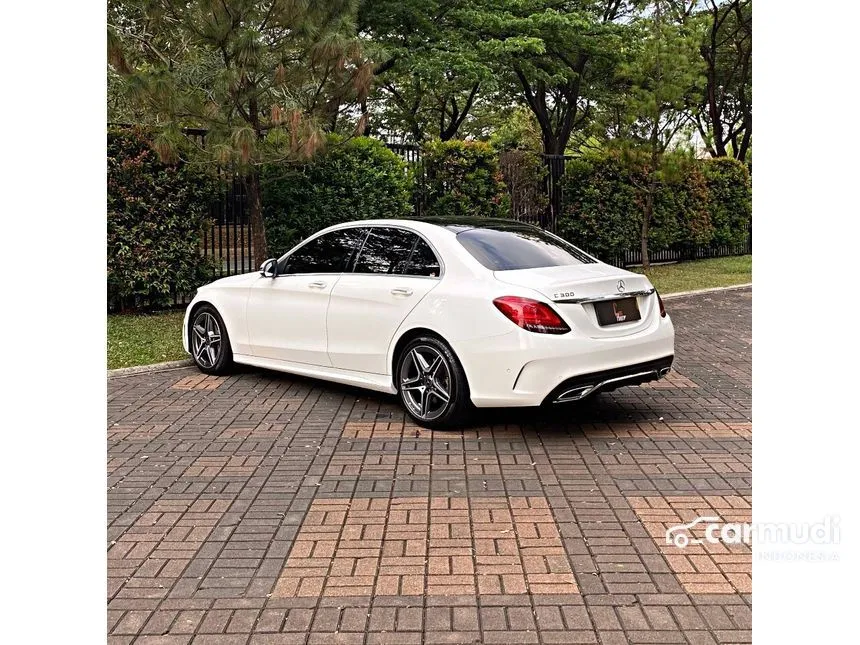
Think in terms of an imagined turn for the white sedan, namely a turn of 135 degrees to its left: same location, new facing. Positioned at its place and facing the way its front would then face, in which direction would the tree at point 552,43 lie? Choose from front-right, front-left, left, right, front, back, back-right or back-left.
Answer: back

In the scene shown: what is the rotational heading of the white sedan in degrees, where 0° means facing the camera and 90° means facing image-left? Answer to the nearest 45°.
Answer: approximately 135°

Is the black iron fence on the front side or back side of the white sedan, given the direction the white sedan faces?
on the front side

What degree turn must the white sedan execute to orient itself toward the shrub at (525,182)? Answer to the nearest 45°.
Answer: approximately 45° to its right

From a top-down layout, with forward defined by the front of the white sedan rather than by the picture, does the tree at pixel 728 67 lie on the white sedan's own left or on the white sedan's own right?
on the white sedan's own right

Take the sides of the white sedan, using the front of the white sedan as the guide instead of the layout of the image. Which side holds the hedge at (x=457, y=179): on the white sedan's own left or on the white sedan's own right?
on the white sedan's own right

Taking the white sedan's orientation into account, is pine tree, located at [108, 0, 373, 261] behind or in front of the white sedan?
in front

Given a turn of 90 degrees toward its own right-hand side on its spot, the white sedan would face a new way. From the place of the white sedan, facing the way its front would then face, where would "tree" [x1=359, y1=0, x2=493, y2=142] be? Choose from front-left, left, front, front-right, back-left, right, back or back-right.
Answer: front-left

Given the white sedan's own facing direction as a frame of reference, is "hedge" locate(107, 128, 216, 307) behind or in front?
in front

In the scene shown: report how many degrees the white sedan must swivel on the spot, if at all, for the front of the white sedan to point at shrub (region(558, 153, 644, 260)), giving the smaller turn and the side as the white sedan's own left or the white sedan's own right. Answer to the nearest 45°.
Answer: approximately 45° to the white sedan's own right
